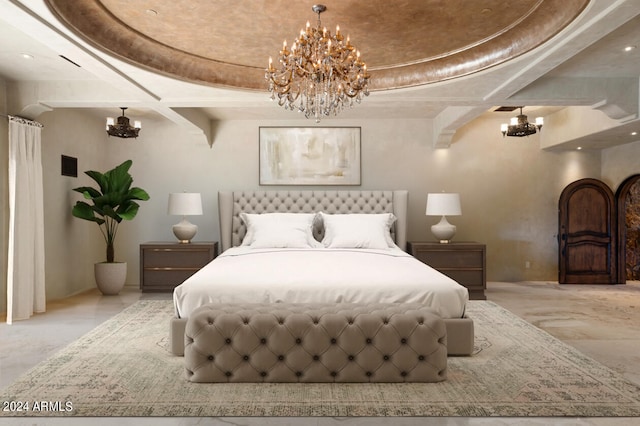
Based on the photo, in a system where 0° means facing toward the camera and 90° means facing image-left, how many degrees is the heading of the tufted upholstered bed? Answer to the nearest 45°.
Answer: approximately 0°

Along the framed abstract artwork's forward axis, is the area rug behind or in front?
in front

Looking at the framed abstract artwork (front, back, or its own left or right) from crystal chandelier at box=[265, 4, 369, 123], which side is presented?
front

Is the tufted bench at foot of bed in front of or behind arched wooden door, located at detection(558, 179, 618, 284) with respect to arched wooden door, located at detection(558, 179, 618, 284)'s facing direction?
in front

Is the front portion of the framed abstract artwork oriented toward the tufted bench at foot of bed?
yes

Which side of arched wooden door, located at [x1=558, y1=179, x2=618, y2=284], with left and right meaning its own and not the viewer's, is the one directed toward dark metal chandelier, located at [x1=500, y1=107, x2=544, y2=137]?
right

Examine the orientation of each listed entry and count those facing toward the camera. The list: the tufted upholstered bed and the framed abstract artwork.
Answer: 2

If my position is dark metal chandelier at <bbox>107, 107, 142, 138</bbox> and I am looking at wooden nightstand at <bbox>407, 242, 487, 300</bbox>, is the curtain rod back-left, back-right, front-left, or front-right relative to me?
back-right

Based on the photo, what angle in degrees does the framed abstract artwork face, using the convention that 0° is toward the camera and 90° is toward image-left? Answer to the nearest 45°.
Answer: approximately 0°

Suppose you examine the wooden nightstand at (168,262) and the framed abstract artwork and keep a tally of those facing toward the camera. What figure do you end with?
2
